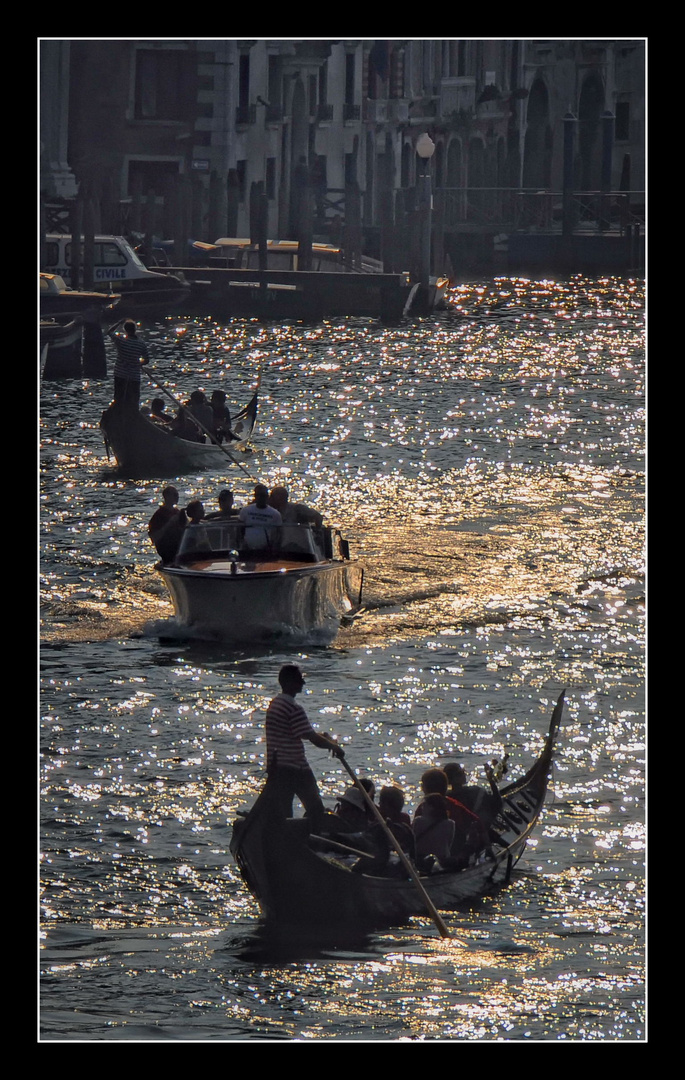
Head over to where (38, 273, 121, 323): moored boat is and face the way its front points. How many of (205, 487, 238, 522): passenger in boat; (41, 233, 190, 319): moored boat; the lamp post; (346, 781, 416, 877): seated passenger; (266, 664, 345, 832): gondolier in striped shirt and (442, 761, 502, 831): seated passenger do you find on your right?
4

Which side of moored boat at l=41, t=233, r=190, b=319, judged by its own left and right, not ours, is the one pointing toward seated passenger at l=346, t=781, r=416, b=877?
right

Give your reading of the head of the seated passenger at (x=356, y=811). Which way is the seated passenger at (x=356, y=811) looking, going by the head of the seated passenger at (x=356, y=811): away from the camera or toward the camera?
away from the camera

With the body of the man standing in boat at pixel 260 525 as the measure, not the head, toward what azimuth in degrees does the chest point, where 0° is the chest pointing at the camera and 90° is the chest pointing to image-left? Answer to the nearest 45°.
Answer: approximately 0°

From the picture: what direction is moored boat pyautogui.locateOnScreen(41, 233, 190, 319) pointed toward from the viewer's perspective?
to the viewer's right

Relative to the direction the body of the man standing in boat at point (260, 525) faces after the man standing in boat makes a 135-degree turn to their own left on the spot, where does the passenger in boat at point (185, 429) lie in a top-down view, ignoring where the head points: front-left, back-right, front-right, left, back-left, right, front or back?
front-left

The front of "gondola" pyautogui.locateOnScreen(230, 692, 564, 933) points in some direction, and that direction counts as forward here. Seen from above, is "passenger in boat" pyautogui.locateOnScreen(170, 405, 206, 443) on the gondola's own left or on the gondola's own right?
on the gondola's own left

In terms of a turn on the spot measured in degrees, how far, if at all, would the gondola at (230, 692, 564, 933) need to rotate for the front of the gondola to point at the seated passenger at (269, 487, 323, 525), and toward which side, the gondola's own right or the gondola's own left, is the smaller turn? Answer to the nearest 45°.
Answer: approximately 45° to the gondola's own left

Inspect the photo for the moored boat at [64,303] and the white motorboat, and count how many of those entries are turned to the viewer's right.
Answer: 1

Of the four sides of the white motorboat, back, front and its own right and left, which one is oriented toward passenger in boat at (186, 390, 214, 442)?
back

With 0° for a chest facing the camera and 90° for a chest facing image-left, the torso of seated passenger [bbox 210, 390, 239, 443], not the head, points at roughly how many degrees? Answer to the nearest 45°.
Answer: approximately 225°

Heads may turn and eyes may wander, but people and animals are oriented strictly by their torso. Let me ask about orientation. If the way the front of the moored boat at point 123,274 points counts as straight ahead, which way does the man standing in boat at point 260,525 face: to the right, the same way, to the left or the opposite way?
to the right

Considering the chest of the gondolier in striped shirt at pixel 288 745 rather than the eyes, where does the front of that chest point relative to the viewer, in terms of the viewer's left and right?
facing away from the viewer and to the right of the viewer
